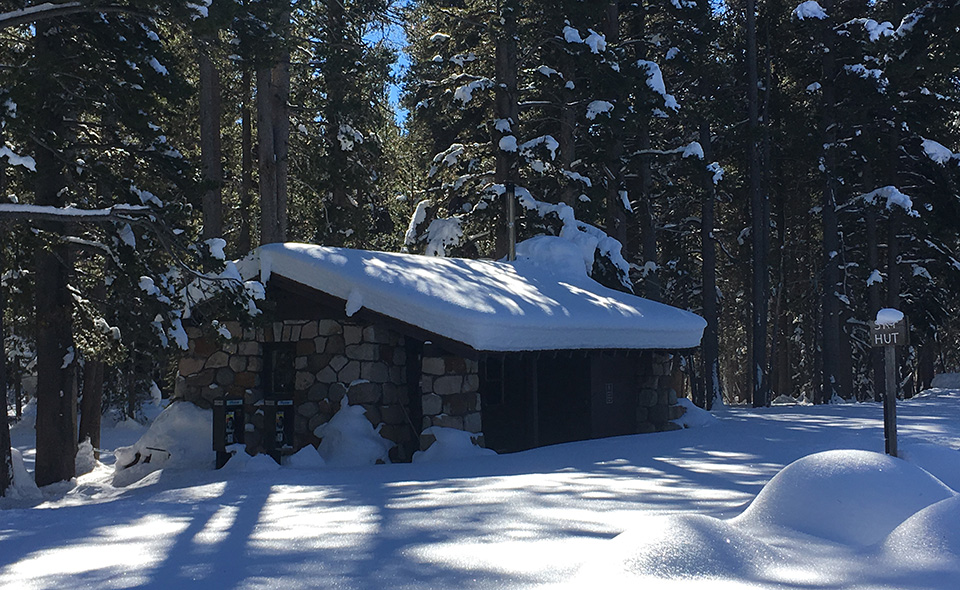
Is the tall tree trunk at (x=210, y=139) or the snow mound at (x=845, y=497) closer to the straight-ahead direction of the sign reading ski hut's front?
the snow mound

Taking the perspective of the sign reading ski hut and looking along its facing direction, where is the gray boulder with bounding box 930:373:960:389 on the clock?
The gray boulder is roughly at 6 o'clock from the sign reading ski hut.

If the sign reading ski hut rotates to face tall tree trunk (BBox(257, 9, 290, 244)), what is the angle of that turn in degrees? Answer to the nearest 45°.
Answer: approximately 135° to its right

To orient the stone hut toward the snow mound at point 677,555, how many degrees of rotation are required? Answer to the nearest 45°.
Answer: approximately 45° to its right

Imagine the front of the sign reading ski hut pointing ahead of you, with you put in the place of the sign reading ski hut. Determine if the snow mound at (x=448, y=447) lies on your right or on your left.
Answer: on your right

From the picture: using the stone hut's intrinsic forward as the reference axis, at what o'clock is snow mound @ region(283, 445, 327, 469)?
The snow mound is roughly at 3 o'clock from the stone hut.

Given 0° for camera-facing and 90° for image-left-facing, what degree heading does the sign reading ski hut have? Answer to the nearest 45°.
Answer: approximately 0°

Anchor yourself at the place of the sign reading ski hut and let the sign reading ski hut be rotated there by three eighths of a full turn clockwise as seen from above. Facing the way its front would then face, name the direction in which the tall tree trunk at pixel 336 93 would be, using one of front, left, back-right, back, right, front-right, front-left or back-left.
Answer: front

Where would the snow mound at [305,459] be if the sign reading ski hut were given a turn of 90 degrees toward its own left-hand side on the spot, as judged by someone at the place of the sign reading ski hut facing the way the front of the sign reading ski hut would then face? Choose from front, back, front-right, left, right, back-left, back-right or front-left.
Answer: back

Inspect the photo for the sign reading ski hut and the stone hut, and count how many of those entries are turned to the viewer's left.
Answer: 0

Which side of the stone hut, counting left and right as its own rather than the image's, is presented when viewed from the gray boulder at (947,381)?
left

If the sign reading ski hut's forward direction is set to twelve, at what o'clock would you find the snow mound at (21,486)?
The snow mound is roughly at 3 o'clock from the sign reading ski hut.

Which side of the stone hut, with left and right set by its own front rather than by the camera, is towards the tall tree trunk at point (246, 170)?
back
